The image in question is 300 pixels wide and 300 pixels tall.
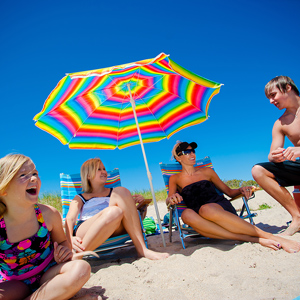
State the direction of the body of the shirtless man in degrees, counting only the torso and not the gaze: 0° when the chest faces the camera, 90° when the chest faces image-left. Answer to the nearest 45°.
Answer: approximately 45°

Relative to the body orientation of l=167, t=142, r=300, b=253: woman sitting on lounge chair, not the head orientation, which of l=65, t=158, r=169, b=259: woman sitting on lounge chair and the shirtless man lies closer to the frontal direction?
the shirtless man

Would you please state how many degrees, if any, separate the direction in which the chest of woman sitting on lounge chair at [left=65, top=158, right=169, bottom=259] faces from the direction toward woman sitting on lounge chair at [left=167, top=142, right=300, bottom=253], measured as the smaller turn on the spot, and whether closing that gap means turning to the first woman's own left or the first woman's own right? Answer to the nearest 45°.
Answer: approximately 45° to the first woman's own left

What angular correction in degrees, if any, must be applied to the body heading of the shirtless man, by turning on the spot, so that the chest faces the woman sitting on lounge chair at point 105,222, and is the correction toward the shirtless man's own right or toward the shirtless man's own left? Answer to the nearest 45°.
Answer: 0° — they already face them

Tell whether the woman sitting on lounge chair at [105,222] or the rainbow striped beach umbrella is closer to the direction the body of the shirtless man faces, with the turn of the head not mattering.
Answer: the woman sitting on lounge chair

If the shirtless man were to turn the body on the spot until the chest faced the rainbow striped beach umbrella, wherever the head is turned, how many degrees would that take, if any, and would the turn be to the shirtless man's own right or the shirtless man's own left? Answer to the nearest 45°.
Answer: approximately 45° to the shirtless man's own right

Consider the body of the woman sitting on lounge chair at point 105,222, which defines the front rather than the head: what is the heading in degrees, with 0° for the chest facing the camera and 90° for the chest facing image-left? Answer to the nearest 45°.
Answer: approximately 315°
